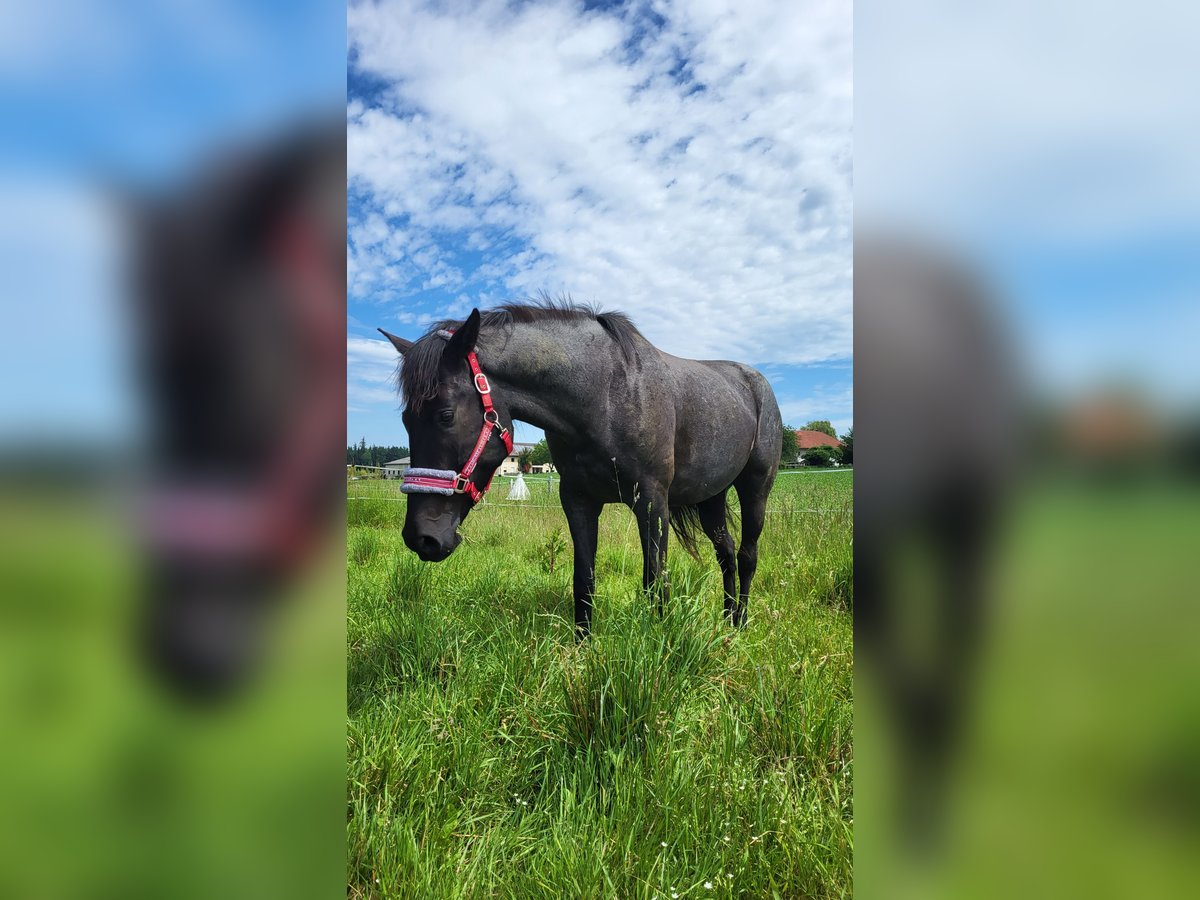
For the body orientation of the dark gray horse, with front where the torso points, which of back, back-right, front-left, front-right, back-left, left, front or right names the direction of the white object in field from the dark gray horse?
back-right

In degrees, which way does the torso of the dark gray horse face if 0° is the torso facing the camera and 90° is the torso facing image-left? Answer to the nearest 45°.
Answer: approximately 45°

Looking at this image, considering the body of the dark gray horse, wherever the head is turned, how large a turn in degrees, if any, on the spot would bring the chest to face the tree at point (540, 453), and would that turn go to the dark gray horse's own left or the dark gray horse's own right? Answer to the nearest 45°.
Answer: approximately 135° to the dark gray horse's own right

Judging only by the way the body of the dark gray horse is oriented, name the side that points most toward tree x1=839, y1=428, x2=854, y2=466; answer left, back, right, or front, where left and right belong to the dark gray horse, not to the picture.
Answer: back
